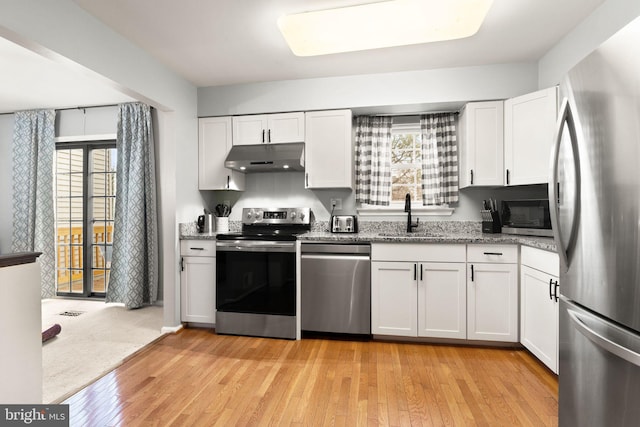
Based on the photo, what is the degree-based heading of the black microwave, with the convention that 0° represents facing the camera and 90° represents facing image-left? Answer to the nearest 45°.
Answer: approximately 0°

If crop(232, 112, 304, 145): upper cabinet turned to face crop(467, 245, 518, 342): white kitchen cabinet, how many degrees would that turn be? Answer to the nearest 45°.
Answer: approximately 45° to its left

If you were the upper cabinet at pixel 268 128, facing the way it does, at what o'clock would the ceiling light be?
The ceiling light is roughly at 11 o'clock from the upper cabinet.

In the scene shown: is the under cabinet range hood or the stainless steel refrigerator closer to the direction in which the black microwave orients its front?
the stainless steel refrigerator

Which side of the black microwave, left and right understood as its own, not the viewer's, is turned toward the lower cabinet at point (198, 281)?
right

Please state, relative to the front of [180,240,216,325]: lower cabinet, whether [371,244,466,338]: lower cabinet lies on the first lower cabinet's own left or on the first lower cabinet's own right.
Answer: on the first lower cabinet's own left

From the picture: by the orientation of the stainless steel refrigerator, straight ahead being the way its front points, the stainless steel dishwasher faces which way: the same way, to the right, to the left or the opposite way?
to the left
